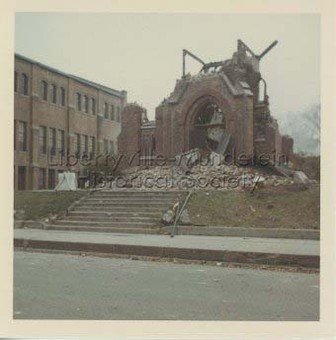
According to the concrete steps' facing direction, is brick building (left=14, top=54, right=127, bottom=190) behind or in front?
behind

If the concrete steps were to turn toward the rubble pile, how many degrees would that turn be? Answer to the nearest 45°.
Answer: approximately 135° to its left

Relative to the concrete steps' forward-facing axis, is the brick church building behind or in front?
behind

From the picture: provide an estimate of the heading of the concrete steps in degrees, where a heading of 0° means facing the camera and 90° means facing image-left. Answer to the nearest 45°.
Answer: approximately 0°
